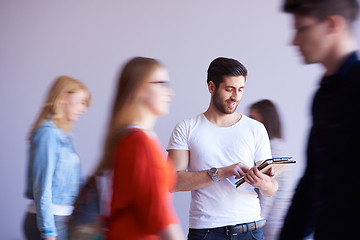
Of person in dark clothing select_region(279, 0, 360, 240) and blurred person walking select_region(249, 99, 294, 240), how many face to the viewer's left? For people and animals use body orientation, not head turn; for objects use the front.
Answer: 2

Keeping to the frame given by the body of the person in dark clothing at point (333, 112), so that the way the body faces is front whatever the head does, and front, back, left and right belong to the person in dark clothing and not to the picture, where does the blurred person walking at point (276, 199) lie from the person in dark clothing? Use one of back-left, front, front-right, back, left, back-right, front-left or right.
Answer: right

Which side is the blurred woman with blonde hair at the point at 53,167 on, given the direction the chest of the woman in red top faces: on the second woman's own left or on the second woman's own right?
on the second woman's own left

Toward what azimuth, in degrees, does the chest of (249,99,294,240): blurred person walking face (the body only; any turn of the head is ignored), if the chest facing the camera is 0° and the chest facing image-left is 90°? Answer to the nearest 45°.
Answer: approximately 90°

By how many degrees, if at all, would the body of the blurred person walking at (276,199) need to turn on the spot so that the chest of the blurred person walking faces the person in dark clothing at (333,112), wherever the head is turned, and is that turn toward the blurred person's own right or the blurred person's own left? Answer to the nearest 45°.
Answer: approximately 90° to the blurred person's own left

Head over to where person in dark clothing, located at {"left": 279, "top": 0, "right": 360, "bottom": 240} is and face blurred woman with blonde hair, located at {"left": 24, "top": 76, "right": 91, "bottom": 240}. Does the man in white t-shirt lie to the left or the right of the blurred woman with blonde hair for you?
right

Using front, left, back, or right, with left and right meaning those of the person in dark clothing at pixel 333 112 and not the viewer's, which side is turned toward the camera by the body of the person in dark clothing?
left

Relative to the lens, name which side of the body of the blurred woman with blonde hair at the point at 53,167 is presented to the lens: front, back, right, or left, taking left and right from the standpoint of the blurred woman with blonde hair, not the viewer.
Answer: right

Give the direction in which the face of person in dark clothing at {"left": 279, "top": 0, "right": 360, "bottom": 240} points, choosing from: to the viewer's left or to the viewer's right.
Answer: to the viewer's left

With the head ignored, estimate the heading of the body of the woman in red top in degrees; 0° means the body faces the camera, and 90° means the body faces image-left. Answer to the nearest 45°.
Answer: approximately 270°

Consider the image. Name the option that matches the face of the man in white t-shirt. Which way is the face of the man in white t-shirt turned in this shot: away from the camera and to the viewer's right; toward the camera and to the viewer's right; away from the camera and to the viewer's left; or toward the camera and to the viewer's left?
toward the camera and to the viewer's right
